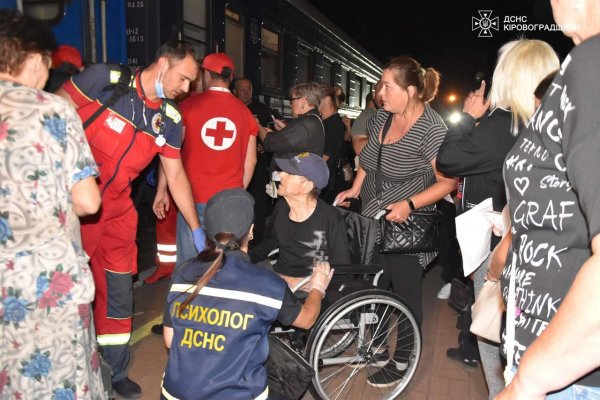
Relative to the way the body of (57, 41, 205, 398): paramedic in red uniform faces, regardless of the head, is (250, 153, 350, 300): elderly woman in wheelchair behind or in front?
in front

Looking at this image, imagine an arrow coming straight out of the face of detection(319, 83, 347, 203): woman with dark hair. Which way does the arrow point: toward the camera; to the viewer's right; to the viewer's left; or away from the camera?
to the viewer's left

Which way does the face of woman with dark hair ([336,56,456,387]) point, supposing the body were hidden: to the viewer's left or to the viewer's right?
to the viewer's left

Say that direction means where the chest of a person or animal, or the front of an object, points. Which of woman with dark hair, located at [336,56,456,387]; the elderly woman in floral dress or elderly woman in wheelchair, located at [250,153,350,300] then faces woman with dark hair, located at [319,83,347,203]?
the elderly woman in floral dress

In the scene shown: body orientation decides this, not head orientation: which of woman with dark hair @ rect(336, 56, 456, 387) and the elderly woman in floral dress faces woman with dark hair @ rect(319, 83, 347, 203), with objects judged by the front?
the elderly woman in floral dress

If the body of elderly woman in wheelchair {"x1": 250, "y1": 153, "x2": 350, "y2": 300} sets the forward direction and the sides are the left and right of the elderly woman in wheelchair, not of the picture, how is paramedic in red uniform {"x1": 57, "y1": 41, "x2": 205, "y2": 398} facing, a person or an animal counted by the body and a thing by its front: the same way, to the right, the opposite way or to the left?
to the left

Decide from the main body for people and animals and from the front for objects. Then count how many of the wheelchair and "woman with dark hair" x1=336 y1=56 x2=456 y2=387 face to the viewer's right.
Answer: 0

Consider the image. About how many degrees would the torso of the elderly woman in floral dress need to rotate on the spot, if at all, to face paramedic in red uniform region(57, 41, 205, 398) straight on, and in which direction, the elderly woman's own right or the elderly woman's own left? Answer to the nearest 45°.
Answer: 0° — they already face them

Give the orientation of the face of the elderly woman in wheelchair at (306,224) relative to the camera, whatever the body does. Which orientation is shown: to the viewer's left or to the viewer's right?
to the viewer's left

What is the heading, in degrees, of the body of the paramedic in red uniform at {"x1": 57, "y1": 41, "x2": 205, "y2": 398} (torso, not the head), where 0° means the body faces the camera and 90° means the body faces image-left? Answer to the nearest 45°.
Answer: approximately 315°

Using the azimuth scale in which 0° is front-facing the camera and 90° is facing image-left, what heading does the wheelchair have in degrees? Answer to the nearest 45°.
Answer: approximately 45°

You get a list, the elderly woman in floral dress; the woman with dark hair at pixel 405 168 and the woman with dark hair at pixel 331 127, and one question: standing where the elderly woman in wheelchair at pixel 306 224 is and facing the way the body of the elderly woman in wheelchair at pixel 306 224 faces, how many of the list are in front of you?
1

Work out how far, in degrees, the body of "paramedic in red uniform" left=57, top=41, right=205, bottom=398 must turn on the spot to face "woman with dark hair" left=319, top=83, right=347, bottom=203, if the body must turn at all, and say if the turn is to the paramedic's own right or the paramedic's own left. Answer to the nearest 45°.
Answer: approximately 90° to the paramedic's own left

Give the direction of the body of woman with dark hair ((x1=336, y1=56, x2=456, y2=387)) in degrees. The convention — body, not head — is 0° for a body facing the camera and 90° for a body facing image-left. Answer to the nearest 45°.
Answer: approximately 45°

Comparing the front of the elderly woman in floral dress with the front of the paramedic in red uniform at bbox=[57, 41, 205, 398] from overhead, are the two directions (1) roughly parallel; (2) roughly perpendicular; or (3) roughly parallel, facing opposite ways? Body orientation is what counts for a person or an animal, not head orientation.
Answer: roughly perpendicular

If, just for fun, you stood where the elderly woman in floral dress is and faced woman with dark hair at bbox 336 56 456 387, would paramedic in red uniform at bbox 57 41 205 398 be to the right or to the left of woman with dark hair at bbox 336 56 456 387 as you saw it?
left

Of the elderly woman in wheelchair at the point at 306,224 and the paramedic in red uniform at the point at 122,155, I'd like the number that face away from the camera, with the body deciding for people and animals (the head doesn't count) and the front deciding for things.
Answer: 0

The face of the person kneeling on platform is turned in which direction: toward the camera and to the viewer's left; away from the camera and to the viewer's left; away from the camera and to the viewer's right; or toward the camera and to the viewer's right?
away from the camera and to the viewer's right
